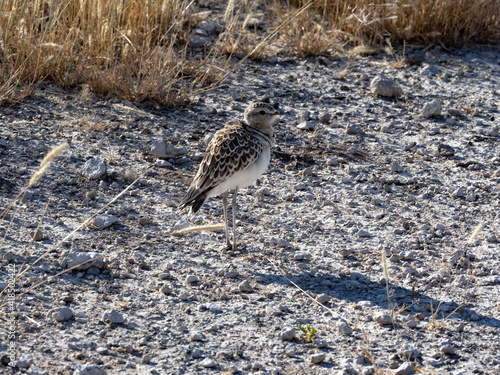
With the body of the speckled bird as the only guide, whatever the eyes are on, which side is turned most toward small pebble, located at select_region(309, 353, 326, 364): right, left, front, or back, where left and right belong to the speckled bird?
right

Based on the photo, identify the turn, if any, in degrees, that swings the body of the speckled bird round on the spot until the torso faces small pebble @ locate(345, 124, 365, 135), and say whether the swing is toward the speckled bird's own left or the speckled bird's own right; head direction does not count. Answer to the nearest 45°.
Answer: approximately 45° to the speckled bird's own left

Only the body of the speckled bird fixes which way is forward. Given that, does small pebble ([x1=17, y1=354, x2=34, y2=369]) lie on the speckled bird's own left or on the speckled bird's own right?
on the speckled bird's own right

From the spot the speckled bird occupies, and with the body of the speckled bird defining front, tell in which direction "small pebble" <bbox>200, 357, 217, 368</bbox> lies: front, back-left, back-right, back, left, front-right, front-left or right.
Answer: right

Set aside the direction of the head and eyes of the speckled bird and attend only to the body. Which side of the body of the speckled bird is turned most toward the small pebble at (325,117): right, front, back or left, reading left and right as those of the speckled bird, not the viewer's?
left

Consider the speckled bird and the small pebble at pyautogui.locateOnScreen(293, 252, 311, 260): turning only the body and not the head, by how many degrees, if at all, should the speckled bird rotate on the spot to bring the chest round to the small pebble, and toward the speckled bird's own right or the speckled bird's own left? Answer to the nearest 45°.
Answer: approximately 45° to the speckled bird's own right

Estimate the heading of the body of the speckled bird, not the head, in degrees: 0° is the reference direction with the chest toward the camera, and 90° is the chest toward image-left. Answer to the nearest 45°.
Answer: approximately 270°

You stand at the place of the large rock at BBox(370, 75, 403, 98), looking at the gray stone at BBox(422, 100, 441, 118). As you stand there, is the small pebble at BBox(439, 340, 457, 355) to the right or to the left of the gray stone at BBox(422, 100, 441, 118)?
right

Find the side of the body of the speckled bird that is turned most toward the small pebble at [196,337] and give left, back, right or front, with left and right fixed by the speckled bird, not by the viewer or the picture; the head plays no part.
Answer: right

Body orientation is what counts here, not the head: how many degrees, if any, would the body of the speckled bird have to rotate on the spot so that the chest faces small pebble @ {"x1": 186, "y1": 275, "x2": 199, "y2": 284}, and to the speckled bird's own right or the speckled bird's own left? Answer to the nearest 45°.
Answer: approximately 90° to the speckled bird's own right

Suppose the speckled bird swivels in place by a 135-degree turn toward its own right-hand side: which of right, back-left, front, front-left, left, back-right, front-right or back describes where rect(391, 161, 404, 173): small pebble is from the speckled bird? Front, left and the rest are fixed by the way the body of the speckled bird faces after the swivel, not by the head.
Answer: back

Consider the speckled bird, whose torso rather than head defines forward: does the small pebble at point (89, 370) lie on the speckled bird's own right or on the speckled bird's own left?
on the speckled bird's own right

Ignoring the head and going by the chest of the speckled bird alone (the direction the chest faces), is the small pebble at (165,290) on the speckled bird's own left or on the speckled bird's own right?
on the speckled bird's own right

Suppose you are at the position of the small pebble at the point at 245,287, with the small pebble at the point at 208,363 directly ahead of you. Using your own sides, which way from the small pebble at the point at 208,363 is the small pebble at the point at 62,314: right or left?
right

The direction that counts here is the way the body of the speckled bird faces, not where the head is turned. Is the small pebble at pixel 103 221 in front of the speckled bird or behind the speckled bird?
behind
